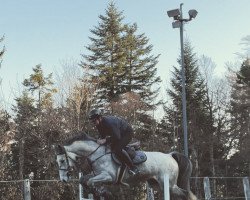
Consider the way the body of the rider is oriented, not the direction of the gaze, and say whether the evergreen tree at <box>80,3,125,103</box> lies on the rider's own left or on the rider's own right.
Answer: on the rider's own right

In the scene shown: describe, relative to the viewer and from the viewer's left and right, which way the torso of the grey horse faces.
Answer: facing to the left of the viewer

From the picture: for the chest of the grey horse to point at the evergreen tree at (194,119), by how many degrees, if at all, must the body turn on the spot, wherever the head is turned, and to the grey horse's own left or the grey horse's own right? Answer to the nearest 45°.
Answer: approximately 90° to the grey horse's own right

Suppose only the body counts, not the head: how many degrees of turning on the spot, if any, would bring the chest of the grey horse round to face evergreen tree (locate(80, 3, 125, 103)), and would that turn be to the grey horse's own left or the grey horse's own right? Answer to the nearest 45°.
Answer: approximately 90° to the grey horse's own right

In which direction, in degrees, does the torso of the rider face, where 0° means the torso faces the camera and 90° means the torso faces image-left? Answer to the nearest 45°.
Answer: approximately 90°

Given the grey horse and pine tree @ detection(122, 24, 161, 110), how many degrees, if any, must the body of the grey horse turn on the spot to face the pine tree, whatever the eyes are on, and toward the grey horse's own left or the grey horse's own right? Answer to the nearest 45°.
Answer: approximately 90° to the grey horse's own right

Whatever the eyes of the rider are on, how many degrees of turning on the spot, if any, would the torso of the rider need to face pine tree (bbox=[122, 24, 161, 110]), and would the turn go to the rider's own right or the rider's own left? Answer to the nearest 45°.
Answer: approximately 90° to the rider's own right

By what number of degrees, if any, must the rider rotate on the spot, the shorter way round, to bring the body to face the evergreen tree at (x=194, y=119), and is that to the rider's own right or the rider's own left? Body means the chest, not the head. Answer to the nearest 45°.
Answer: approximately 90° to the rider's own right
